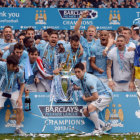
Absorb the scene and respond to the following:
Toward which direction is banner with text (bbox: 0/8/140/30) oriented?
toward the camera

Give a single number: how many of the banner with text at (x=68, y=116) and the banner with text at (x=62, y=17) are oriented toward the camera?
2

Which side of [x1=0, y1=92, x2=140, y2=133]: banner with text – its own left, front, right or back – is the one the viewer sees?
front

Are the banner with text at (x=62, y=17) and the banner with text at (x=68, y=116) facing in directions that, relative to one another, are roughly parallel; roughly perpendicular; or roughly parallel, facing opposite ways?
roughly parallel
